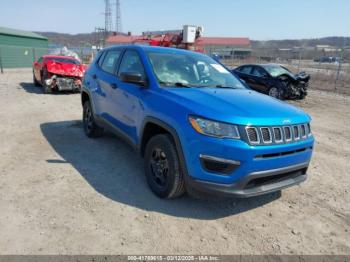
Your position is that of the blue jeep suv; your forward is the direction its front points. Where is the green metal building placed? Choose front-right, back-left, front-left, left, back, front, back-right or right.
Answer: back

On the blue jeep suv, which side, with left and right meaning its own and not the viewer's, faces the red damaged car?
back

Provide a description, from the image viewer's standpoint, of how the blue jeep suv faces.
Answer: facing the viewer and to the right of the viewer
